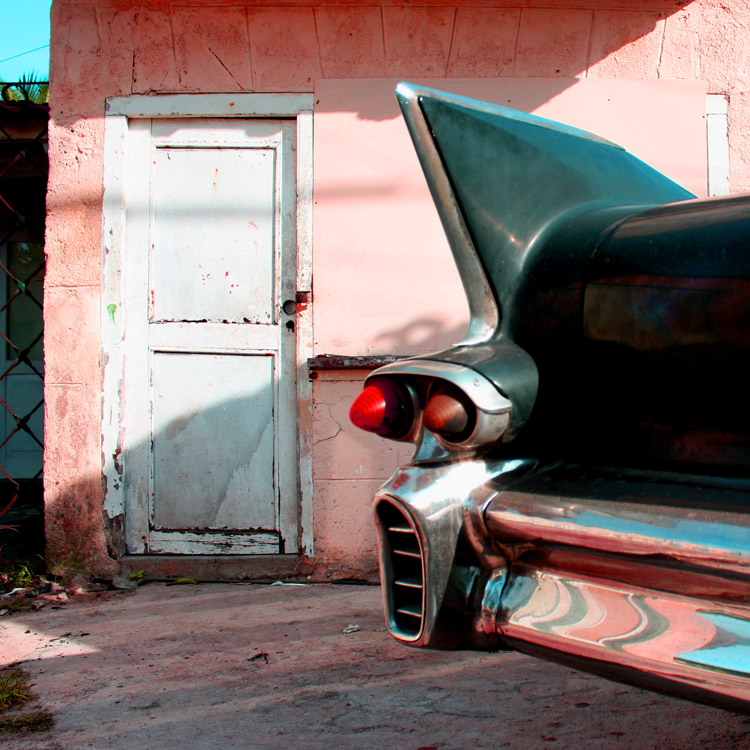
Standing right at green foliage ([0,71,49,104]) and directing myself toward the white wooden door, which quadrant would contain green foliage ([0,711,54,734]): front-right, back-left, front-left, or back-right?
front-right

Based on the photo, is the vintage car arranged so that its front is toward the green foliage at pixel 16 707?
no

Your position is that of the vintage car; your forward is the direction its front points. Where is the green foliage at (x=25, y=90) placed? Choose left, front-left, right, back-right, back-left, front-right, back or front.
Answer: left

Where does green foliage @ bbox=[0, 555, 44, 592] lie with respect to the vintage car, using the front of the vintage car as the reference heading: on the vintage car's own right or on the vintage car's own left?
on the vintage car's own left

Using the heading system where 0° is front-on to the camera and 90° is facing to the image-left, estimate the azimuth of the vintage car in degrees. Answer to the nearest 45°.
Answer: approximately 225°
